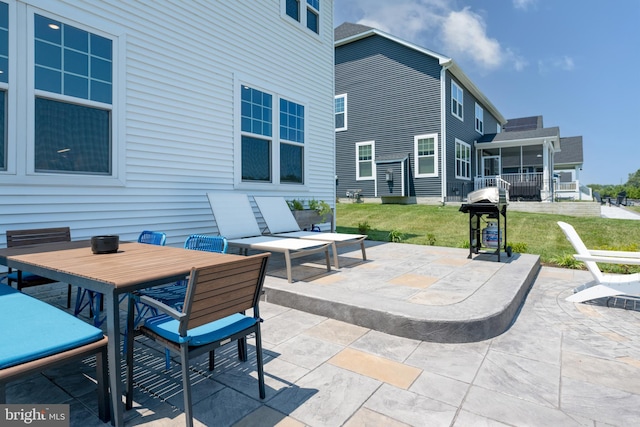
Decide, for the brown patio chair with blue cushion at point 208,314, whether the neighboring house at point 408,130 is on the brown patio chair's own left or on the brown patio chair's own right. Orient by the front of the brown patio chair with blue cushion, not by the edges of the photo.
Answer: on the brown patio chair's own right

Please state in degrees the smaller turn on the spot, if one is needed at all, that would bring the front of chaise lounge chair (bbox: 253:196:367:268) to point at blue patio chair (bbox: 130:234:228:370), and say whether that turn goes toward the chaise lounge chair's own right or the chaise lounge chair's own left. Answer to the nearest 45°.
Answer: approximately 45° to the chaise lounge chair's own right

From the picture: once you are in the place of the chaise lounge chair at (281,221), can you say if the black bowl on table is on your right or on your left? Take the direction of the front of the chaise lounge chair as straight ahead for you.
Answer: on your right

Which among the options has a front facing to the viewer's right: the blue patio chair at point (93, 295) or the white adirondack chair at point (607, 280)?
the white adirondack chair

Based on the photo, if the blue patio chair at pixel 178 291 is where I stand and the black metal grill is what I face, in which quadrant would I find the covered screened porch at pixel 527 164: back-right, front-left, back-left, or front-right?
front-left

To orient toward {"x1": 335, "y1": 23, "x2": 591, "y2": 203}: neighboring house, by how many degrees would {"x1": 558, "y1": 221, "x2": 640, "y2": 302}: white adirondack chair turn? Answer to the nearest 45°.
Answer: approximately 135° to its left

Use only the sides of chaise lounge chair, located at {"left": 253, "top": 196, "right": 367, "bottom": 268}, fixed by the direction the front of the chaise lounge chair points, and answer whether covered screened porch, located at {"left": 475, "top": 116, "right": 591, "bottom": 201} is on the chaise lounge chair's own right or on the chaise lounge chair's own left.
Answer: on the chaise lounge chair's own left

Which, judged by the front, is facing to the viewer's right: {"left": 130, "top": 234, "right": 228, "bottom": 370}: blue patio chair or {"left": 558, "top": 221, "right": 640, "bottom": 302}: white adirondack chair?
the white adirondack chair

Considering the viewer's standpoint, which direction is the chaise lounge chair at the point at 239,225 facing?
facing the viewer and to the right of the viewer

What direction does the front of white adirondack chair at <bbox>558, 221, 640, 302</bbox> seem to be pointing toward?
to the viewer's right

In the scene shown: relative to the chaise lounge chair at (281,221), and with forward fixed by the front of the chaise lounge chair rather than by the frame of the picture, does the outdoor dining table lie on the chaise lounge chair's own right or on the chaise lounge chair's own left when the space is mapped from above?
on the chaise lounge chair's own right

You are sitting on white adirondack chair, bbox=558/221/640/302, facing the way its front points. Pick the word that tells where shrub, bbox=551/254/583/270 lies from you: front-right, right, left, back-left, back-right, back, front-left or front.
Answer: left

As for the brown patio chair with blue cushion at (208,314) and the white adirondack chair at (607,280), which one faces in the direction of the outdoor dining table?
the brown patio chair with blue cushion

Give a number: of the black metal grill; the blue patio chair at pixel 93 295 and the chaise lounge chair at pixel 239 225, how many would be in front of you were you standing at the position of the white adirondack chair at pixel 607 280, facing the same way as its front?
0

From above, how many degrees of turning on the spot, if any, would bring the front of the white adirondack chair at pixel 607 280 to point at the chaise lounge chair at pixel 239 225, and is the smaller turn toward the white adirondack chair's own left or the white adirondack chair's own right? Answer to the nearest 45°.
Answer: approximately 180°

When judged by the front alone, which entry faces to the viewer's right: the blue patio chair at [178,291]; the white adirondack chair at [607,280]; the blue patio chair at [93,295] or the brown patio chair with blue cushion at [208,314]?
the white adirondack chair

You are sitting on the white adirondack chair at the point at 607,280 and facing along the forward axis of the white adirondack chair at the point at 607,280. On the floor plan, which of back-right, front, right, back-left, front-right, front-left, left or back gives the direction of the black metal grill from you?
back-left

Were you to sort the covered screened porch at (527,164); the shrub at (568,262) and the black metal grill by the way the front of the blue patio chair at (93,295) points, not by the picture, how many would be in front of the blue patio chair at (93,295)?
0

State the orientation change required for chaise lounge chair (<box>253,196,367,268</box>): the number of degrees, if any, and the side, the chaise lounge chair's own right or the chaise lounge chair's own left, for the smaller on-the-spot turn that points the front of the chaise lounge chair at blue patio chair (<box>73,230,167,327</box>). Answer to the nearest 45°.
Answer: approximately 90° to the chaise lounge chair's own right
